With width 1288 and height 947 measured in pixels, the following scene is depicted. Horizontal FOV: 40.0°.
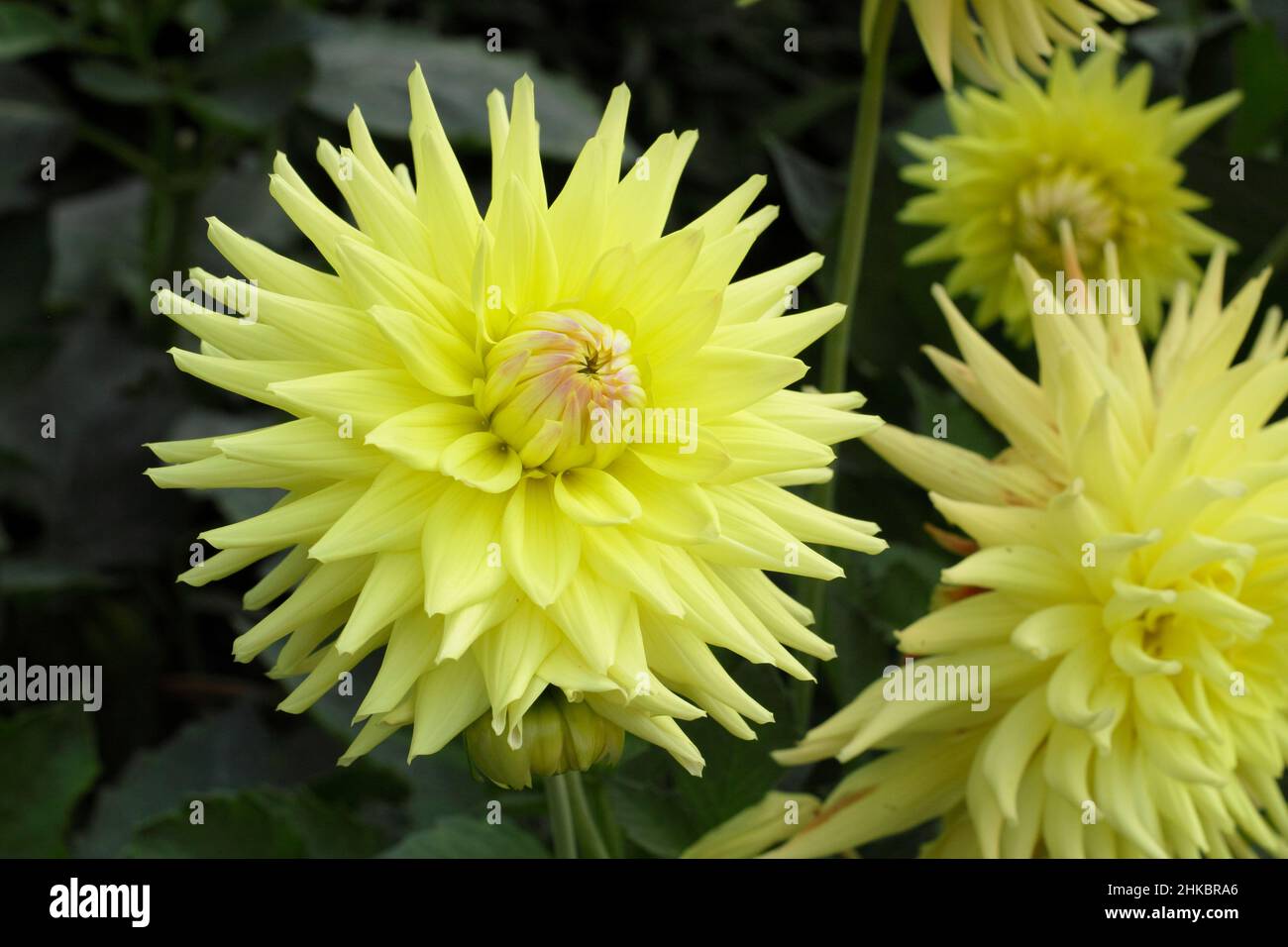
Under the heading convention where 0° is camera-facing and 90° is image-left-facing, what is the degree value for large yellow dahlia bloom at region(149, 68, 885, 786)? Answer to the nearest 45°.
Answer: approximately 0°

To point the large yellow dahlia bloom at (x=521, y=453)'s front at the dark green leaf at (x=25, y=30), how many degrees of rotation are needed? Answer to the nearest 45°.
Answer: approximately 135° to its right

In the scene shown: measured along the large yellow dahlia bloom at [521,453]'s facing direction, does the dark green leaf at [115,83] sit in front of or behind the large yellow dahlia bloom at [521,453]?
behind

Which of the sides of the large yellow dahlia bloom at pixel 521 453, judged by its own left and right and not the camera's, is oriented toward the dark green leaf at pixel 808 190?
back
